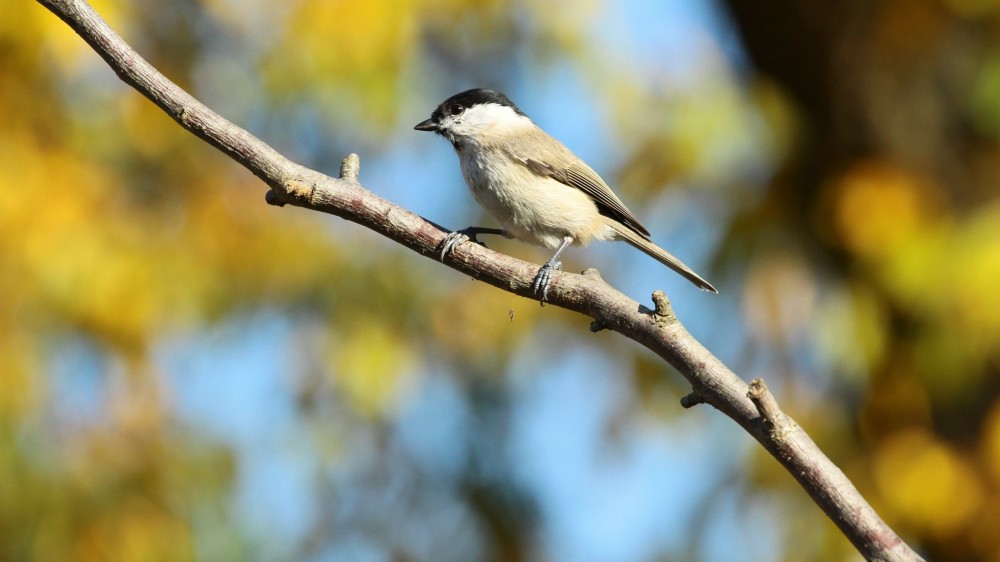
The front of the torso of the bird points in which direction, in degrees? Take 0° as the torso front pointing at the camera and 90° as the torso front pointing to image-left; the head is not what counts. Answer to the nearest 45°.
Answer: approximately 90°
